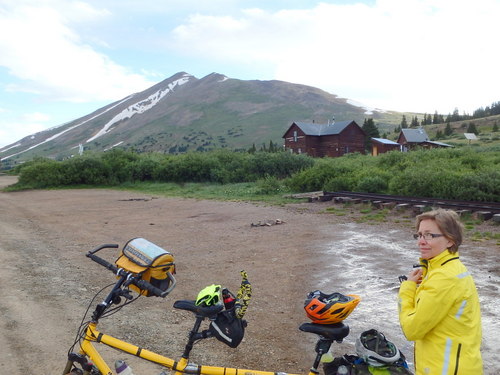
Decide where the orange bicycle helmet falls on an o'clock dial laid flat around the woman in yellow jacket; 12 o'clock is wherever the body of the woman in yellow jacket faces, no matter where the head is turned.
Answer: The orange bicycle helmet is roughly at 12 o'clock from the woman in yellow jacket.

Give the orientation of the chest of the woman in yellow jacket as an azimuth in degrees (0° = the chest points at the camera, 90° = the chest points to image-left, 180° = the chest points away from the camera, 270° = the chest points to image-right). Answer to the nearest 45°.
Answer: approximately 90°
